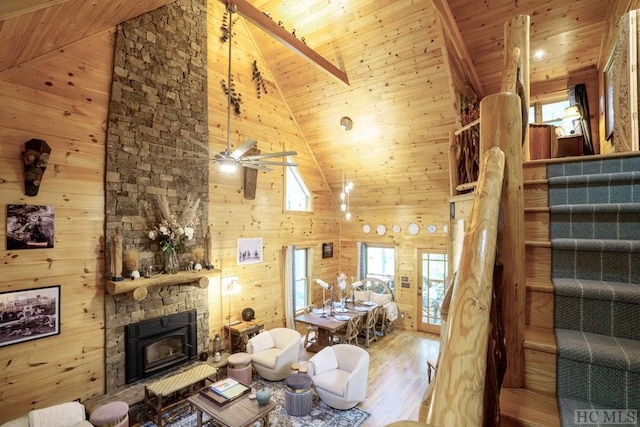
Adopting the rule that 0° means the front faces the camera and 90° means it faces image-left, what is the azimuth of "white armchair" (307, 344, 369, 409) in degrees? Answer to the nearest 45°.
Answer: approximately 45°

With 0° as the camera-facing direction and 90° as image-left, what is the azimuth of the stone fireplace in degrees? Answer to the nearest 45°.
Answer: approximately 315°

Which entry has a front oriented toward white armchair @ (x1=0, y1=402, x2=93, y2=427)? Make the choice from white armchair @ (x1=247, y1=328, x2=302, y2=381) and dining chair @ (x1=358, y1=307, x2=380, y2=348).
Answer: white armchair @ (x1=247, y1=328, x2=302, y2=381)

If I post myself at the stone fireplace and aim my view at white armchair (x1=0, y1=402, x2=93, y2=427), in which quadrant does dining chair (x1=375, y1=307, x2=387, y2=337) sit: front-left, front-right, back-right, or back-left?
back-left

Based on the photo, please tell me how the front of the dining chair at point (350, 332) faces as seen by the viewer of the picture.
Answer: facing away from the viewer and to the left of the viewer

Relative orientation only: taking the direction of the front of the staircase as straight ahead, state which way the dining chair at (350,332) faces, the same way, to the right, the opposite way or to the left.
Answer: to the right

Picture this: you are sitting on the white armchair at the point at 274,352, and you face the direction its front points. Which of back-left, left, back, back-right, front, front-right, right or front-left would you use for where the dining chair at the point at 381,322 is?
back

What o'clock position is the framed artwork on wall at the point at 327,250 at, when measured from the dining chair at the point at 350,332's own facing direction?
The framed artwork on wall is roughly at 1 o'clock from the dining chair.

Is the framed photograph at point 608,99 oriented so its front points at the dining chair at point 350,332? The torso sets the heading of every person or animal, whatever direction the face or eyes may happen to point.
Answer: yes

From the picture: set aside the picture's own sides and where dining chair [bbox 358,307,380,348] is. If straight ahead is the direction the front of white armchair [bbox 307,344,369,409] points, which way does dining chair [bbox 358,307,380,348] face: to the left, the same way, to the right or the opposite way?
to the right

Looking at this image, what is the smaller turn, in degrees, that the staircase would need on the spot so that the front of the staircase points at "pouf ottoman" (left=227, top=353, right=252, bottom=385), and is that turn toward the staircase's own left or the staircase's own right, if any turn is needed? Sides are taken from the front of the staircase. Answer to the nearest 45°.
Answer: approximately 90° to the staircase's own right

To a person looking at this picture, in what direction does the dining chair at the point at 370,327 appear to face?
facing away from the viewer and to the left of the viewer
